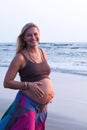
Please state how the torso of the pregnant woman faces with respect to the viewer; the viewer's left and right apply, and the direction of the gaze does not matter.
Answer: facing the viewer and to the right of the viewer

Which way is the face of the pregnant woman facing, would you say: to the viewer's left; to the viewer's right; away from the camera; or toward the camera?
toward the camera
